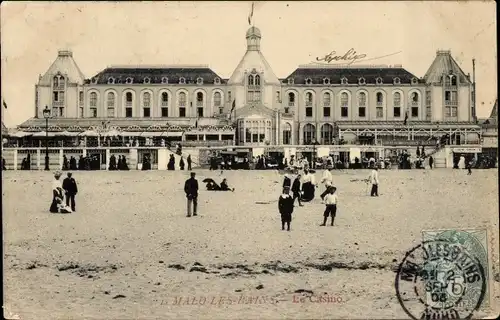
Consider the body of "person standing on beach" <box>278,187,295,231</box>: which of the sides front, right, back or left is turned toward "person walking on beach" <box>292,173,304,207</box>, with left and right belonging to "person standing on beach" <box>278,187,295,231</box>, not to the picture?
back

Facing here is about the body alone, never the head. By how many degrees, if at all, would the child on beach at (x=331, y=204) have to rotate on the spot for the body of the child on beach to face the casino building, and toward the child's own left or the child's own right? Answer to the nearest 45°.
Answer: approximately 135° to the child's own right

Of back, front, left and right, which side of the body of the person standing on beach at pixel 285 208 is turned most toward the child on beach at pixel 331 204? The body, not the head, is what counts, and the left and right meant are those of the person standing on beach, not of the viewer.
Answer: left

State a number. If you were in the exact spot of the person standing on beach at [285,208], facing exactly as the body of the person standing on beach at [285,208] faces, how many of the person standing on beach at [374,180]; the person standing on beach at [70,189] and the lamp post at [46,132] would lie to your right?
2

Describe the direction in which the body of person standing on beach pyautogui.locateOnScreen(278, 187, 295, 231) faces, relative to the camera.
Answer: toward the camera

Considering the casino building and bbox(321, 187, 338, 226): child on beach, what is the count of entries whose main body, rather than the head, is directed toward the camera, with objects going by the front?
2

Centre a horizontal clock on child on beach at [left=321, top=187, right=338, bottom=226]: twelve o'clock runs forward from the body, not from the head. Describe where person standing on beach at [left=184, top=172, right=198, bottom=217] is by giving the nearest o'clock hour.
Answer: The person standing on beach is roughly at 3 o'clock from the child on beach.

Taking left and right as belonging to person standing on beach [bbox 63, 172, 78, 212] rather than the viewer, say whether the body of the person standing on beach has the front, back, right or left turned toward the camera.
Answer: front

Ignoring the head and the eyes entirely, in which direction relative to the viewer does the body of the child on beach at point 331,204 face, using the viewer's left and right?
facing the viewer

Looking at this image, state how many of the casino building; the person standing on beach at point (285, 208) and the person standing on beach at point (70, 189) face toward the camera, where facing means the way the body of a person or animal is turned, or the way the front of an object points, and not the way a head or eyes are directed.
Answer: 3
